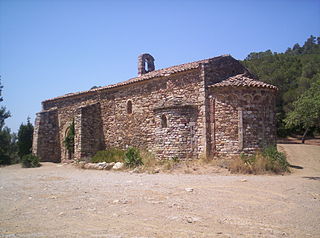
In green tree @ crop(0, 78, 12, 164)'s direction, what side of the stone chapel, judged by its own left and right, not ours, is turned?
right

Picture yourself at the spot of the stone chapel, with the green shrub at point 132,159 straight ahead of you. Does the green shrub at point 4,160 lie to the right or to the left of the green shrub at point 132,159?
right

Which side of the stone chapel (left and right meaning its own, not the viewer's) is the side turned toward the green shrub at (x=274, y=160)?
left

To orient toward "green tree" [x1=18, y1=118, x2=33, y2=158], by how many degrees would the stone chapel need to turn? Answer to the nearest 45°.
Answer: approximately 90° to its right

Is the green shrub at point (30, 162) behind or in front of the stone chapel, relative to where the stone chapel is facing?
in front

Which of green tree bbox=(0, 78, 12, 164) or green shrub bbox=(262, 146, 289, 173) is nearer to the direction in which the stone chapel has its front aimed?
the green tree

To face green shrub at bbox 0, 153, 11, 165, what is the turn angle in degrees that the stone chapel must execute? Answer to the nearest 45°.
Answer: approximately 90° to its right
